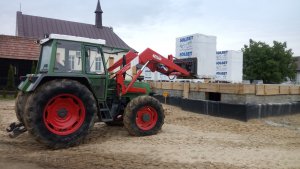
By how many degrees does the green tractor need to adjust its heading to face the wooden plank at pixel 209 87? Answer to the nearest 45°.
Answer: approximately 45° to its left

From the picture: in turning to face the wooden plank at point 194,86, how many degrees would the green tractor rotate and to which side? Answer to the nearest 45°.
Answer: approximately 45° to its left

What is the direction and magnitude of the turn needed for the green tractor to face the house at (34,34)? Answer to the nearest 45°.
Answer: approximately 90° to its left

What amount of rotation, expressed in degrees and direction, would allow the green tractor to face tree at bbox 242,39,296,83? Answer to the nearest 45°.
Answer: approximately 45° to its left

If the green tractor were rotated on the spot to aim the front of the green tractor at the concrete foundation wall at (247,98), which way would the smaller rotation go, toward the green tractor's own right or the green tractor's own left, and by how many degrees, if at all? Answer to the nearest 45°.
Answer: approximately 45° to the green tractor's own left

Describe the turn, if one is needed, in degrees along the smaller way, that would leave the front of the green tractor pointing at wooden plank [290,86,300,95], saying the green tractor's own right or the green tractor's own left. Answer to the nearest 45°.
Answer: approximately 45° to the green tractor's own left

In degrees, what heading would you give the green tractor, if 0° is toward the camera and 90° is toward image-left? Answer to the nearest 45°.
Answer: approximately 270°

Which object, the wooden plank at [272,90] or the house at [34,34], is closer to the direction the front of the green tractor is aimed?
the wooden plank
